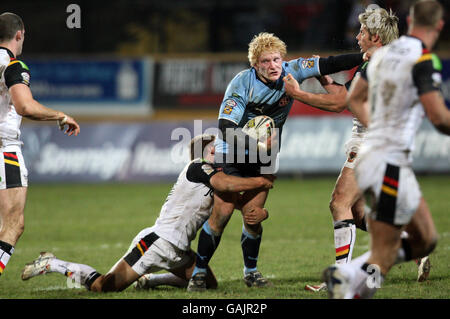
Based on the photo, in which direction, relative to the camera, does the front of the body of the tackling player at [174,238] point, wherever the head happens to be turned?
to the viewer's right

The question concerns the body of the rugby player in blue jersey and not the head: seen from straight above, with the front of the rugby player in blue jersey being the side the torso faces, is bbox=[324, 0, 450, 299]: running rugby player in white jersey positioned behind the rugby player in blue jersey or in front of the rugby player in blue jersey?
in front

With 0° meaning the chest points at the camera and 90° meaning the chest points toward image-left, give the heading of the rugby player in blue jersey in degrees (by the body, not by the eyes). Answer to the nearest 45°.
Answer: approximately 315°

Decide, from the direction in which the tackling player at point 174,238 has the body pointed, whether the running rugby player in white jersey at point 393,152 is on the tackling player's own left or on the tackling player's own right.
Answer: on the tackling player's own right

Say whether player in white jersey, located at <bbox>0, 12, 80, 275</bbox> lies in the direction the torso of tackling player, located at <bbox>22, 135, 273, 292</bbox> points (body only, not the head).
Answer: no

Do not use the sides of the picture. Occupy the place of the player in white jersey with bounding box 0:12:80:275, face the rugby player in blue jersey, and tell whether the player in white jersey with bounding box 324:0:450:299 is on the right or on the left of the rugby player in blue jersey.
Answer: right

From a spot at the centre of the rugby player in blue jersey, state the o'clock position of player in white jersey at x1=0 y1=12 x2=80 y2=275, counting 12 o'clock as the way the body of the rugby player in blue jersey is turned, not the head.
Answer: The player in white jersey is roughly at 4 o'clock from the rugby player in blue jersey.

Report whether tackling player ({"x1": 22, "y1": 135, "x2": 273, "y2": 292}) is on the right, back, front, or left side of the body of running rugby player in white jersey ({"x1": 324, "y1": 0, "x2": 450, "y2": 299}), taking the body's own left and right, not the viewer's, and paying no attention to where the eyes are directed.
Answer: left

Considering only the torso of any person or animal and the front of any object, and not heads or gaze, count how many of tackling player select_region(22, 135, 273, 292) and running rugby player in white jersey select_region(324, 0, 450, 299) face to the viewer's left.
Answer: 0

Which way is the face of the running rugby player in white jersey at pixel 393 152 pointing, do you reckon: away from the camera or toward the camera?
away from the camera

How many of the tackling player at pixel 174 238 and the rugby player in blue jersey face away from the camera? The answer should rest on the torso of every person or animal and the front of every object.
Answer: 0
